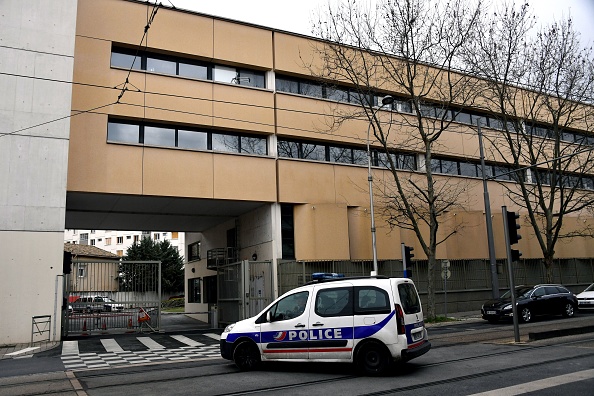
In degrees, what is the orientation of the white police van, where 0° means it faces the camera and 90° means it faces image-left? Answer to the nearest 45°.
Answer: approximately 135°

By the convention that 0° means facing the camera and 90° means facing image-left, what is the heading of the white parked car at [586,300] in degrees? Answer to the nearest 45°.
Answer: approximately 45°

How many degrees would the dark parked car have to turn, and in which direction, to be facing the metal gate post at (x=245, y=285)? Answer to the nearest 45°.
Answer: approximately 45° to its right

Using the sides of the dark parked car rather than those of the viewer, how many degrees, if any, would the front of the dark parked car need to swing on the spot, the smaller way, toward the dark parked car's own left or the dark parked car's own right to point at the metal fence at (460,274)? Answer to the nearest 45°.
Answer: approximately 90° to the dark parked car's own right
